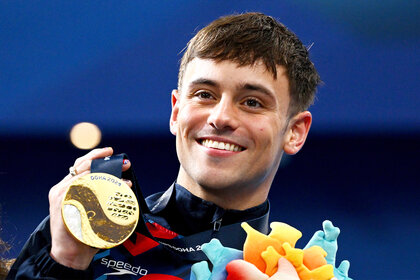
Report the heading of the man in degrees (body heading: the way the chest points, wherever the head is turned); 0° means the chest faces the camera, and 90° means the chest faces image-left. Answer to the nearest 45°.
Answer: approximately 0°
